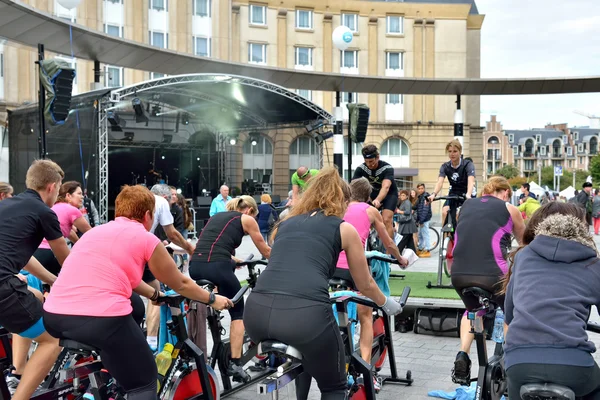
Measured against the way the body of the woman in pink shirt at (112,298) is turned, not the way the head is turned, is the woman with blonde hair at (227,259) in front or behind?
in front

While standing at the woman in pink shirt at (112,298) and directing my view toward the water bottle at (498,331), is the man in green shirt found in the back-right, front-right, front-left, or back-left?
front-left

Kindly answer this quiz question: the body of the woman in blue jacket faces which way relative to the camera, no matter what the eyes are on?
away from the camera

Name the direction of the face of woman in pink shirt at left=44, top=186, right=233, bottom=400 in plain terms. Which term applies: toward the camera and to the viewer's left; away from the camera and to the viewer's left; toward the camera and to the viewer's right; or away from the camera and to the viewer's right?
away from the camera and to the viewer's right

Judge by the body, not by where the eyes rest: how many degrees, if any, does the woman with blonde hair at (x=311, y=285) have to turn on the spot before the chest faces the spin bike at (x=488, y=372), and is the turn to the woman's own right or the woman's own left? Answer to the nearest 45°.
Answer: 0° — they already face it

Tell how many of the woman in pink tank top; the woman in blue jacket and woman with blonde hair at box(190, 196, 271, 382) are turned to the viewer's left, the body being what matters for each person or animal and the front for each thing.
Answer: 0

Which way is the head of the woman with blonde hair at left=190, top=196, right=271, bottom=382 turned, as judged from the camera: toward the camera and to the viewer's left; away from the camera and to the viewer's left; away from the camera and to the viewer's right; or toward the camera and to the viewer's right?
away from the camera and to the viewer's right

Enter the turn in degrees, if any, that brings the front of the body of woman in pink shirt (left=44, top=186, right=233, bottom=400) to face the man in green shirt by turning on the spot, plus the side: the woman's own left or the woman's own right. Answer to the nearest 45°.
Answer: approximately 45° to the woman's own left

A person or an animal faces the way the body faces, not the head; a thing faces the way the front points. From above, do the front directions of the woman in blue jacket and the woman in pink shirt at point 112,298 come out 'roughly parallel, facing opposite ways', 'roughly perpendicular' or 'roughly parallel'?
roughly parallel

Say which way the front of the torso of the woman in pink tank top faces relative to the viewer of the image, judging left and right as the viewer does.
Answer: facing away from the viewer and to the right of the viewer

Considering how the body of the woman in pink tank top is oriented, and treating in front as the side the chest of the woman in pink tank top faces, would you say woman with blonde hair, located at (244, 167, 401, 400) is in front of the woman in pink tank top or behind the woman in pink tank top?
behind

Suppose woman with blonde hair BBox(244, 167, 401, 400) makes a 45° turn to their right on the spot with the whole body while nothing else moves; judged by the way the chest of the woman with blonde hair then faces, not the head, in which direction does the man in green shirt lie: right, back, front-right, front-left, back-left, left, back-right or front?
left

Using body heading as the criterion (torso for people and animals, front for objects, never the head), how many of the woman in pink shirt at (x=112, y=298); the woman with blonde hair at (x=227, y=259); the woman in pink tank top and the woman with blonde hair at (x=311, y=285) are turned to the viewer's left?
0

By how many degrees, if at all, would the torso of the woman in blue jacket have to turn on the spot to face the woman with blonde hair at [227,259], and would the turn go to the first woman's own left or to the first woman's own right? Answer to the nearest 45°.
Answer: approximately 45° to the first woman's own left

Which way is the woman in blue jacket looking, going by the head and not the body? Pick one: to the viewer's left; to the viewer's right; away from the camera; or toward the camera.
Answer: away from the camera

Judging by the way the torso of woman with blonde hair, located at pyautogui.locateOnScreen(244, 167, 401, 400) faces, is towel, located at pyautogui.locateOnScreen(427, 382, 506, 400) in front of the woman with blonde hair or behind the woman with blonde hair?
in front

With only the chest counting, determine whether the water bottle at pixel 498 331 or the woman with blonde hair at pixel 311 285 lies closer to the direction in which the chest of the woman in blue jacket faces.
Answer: the water bottle
